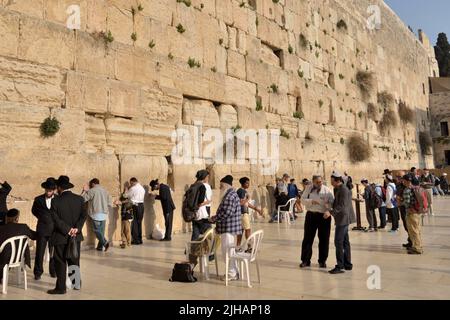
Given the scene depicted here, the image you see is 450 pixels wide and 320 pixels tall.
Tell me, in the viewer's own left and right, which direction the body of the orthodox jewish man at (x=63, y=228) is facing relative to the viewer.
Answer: facing away from the viewer and to the left of the viewer

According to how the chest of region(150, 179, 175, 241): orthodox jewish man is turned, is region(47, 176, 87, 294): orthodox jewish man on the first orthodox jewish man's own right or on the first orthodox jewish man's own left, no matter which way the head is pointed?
on the first orthodox jewish man's own left
